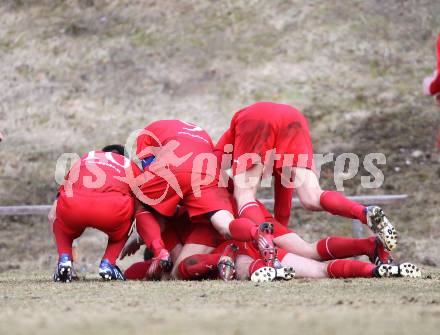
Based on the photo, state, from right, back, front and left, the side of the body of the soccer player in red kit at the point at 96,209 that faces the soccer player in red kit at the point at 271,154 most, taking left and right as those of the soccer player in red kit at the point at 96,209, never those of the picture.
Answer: right

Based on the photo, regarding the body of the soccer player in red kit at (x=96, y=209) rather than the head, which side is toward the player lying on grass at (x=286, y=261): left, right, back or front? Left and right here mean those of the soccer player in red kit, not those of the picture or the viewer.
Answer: right

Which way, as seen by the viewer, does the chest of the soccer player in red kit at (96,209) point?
away from the camera
